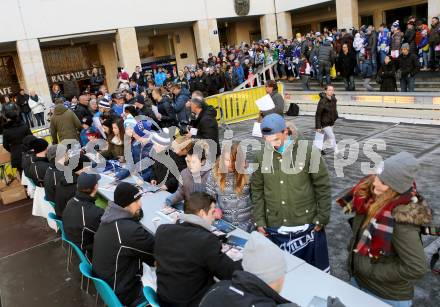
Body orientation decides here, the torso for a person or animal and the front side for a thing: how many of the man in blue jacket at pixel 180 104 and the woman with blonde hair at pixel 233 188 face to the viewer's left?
1

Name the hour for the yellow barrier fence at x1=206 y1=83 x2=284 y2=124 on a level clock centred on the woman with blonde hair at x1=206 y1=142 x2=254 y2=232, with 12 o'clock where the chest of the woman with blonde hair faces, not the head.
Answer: The yellow barrier fence is roughly at 6 o'clock from the woman with blonde hair.

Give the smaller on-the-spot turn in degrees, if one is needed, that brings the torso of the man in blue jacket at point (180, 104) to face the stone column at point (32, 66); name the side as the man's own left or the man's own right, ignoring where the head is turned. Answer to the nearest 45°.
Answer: approximately 45° to the man's own right

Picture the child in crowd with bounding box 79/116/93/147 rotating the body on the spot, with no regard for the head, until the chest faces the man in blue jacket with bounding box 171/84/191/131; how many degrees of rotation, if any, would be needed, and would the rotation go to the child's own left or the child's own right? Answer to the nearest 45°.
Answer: approximately 135° to the child's own left

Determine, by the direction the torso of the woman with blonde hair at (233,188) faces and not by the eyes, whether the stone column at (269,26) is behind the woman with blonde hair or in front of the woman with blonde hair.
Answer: behind

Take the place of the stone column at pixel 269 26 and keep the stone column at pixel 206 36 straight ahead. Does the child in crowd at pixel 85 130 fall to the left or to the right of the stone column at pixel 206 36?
left
